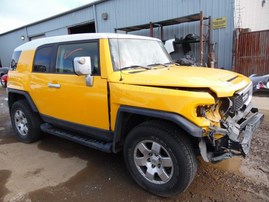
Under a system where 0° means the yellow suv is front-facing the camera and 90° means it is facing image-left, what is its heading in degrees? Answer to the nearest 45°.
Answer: approximately 315°

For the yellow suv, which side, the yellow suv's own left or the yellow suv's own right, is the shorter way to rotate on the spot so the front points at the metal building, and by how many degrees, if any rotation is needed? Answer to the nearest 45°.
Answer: approximately 135° to the yellow suv's own left
